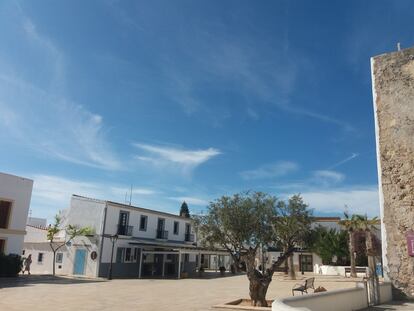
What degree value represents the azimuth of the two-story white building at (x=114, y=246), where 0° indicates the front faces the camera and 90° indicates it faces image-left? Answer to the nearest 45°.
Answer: approximately 315°

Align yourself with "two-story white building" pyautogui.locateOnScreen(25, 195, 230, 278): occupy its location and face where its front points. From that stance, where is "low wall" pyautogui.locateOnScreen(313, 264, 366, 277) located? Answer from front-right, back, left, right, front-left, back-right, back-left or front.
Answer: front-left

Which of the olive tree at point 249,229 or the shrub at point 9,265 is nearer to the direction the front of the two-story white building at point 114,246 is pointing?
the olive tree

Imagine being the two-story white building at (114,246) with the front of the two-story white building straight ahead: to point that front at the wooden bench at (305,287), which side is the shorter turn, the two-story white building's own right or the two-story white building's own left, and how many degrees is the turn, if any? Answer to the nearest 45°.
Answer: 0° — it already faces it

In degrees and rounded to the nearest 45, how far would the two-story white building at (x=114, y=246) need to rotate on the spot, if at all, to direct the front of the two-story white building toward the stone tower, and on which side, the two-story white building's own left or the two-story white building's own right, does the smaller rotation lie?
0° — it already faces it

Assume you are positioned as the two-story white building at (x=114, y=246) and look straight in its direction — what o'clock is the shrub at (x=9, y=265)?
The shrub is roughly at 3 o'clock from the two-story white building.

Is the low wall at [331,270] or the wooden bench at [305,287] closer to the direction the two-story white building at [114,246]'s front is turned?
the wooden bench

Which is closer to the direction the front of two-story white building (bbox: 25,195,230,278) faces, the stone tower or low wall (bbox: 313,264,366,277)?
the stone tower
